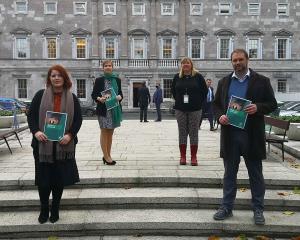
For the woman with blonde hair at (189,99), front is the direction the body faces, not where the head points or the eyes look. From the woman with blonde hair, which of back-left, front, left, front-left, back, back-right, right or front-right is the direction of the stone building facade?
back

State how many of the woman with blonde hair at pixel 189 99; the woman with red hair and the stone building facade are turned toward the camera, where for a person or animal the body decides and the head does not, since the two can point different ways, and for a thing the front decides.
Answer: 3

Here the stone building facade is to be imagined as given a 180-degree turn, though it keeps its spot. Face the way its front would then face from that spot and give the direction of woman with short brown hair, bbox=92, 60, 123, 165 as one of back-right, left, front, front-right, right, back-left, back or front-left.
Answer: back

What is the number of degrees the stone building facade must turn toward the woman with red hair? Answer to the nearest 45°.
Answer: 0° — it already faces them

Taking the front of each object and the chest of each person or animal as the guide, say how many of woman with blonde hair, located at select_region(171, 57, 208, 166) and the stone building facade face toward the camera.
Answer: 2

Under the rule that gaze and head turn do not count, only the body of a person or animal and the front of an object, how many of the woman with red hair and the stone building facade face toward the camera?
2

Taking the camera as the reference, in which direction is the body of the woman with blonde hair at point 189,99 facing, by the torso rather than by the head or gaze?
toward the camera

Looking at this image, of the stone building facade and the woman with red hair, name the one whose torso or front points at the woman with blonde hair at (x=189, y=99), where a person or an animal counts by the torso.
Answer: the stone building facade
